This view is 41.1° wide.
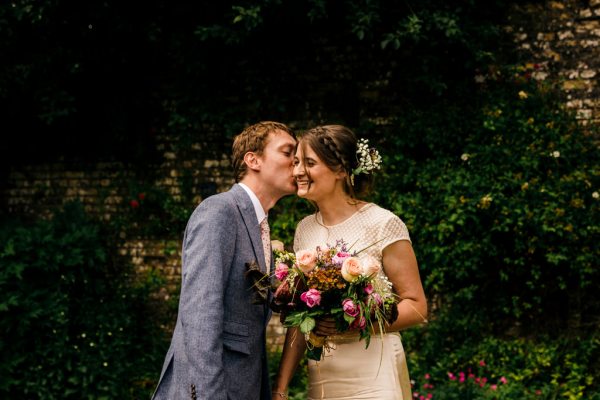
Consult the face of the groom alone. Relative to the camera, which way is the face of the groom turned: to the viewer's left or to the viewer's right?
to the viewer's right

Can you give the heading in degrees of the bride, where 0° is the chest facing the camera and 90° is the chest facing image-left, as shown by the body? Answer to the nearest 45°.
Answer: approximately 45°

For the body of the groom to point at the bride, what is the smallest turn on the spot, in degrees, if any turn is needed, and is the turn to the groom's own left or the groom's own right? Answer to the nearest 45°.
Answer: approximately 45° to the groom's own left

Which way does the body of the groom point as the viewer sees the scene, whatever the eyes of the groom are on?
to the viewer's right

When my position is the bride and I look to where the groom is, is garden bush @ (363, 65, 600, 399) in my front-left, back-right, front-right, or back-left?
back-right

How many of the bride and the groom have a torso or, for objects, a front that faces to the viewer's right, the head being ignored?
1

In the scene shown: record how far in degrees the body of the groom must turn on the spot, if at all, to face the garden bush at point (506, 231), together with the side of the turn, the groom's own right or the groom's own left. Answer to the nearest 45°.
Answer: approximately 45° to the groom's own left

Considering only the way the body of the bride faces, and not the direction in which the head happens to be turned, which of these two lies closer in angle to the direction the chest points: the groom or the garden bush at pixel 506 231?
the groom
